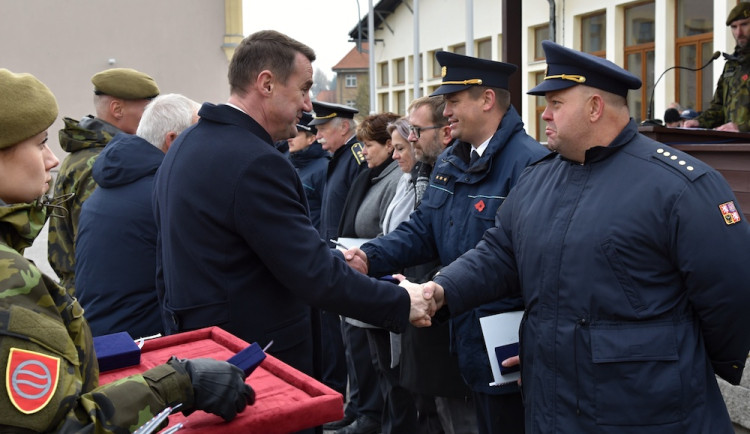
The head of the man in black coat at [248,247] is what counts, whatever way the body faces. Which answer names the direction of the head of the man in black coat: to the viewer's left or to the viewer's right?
to the viewer's right

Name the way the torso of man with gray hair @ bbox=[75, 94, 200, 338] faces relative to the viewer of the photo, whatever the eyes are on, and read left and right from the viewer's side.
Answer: facing away from the viewer and to the right of the viewer

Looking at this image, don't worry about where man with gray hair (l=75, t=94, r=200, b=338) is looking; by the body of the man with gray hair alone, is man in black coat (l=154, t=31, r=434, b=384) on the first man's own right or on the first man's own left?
on the first man's own right
